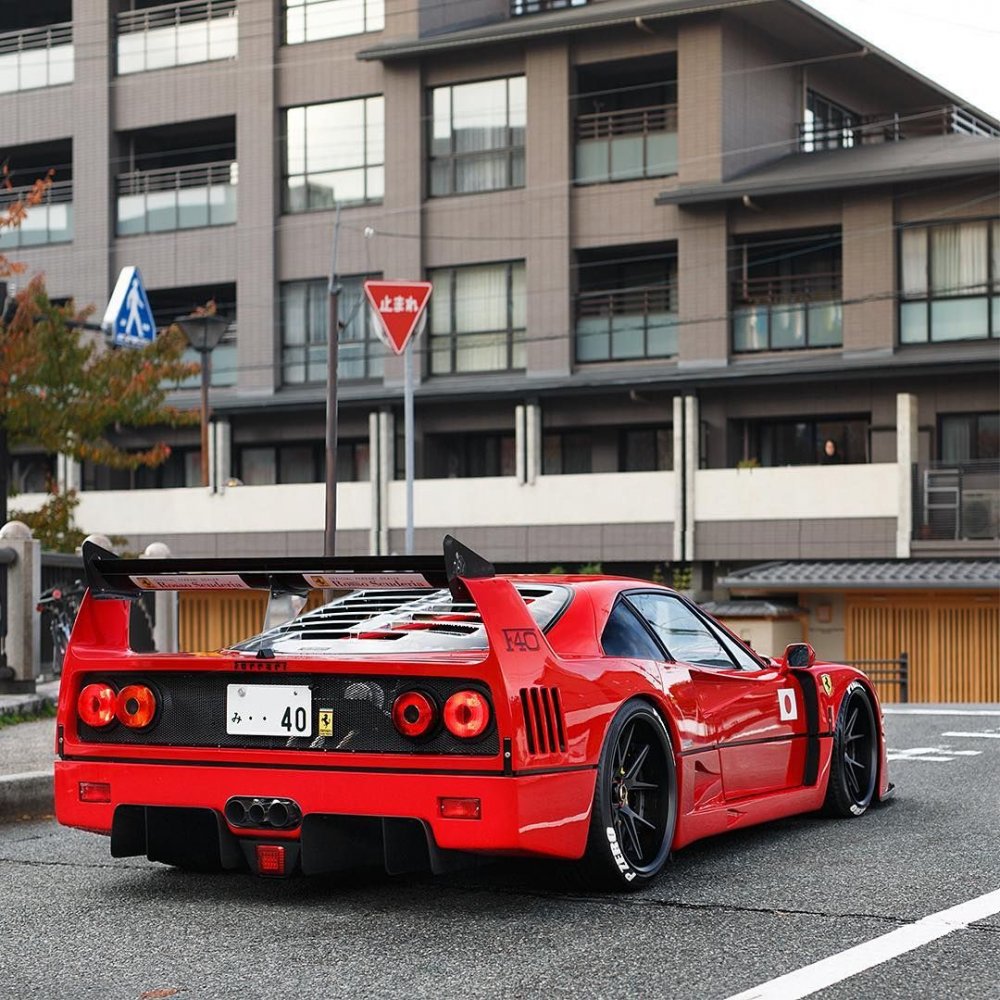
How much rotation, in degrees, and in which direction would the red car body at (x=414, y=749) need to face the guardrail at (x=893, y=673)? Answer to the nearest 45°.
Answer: approximately 45° to its left

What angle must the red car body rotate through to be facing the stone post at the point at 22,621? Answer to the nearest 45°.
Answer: approximately 90° to its left

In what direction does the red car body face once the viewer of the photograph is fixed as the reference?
facing away from the viewer and to the right of the viewer

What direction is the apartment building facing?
toward the camera

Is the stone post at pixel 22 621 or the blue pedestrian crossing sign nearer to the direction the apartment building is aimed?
the stone post

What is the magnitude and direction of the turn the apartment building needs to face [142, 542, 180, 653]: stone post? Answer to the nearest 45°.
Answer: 0° — it already faces it

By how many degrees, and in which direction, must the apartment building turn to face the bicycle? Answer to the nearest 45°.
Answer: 0° — it already faces it

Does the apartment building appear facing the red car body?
yes

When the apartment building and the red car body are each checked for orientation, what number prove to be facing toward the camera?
1

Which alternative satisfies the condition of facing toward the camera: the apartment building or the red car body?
the apartment building
